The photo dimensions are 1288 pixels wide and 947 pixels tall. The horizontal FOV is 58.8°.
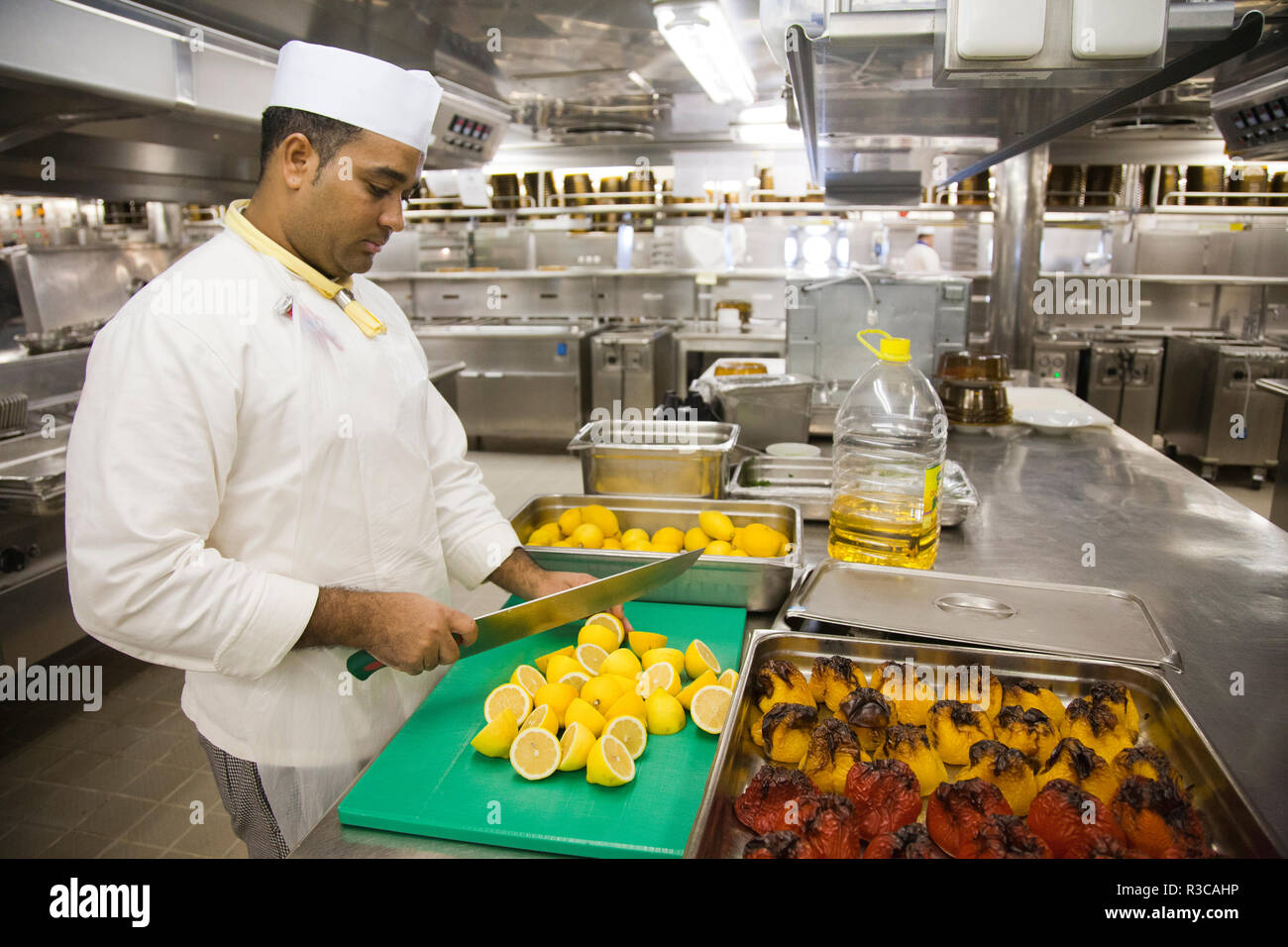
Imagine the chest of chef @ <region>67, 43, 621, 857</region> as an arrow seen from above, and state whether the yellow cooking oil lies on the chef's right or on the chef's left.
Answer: on the chef's left

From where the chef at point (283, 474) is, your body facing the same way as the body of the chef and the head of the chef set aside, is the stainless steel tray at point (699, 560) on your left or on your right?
on your left

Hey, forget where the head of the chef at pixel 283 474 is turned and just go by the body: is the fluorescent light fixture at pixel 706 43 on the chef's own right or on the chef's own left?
on the chef's own left

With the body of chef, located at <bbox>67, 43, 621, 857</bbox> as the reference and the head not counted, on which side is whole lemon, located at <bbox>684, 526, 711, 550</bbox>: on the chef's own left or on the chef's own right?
on the chef's own left

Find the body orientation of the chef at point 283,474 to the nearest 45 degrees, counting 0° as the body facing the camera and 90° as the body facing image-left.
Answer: approximately 315°

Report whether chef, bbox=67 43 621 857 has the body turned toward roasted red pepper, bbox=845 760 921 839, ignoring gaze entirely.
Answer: yes
